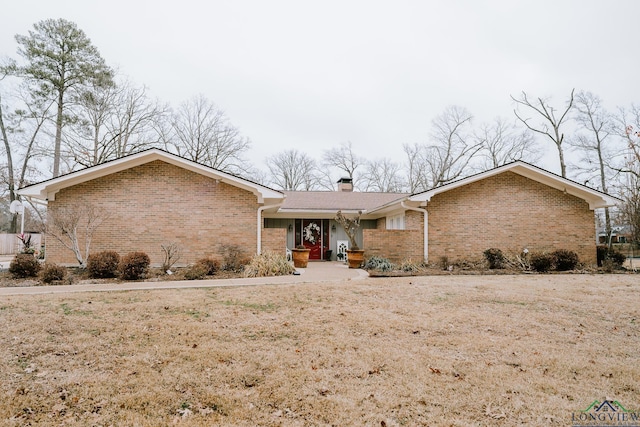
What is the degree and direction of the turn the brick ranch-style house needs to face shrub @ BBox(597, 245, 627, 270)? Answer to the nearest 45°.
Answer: approximately 90° to its left

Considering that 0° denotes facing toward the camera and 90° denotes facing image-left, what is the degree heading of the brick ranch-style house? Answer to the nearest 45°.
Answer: approximately 0°

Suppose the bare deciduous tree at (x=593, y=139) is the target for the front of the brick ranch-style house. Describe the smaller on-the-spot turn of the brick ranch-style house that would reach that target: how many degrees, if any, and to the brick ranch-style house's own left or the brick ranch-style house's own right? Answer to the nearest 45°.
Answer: approximately 135° to the brick ranch-style house's own left

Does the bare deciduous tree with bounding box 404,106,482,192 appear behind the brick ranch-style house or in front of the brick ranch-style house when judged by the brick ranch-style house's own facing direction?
behind

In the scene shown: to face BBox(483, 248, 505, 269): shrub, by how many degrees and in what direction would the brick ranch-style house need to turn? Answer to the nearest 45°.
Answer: approximately 90° to its left

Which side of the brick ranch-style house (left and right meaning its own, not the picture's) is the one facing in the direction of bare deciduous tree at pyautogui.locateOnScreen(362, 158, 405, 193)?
back

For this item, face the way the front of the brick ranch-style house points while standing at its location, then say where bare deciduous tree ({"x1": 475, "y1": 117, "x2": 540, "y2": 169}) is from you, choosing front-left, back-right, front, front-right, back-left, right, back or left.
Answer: back-left

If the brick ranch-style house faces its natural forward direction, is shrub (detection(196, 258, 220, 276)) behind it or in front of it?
in front

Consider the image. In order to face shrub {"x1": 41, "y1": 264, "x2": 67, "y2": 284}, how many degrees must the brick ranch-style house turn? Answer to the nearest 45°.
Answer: approximately 45° to its right

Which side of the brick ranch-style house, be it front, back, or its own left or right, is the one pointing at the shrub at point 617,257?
left

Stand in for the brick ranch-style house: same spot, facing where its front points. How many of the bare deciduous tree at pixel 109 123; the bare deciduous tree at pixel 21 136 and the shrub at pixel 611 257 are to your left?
1
